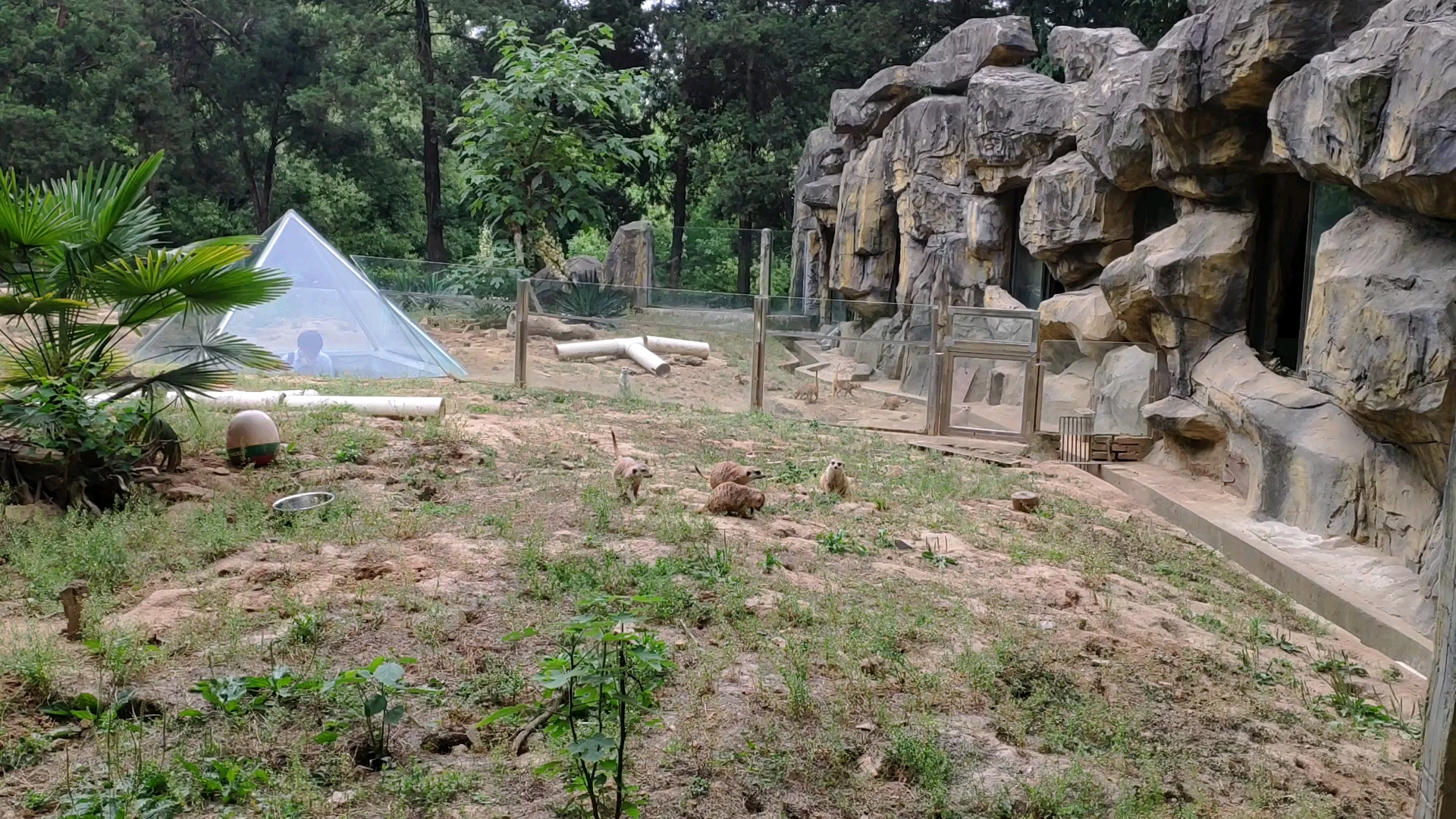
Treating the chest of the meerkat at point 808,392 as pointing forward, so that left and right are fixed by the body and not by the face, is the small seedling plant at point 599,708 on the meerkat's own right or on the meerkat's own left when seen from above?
on the meerkat's own left

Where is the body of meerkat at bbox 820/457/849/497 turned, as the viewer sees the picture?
toward the camera

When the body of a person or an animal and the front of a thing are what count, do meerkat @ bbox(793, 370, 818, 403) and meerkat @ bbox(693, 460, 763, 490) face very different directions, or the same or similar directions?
very different directions

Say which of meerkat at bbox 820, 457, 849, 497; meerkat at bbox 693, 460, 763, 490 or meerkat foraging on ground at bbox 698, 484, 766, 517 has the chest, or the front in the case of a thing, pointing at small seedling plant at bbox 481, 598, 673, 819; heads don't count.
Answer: meerkat at bbox 820, 457, 849, 497

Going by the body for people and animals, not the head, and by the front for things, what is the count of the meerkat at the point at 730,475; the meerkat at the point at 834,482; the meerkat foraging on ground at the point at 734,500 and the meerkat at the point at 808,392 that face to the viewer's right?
2

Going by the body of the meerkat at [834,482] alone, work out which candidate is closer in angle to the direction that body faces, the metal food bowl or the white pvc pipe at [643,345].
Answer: the metal food bowl

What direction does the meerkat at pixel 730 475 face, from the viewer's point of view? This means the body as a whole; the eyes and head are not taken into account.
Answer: to the viewer's right

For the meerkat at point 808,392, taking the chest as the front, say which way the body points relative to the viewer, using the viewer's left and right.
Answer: facing to the left of the viewer

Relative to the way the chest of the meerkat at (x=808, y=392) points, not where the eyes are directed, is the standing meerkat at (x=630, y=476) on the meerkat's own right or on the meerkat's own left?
on the meerkat's own left

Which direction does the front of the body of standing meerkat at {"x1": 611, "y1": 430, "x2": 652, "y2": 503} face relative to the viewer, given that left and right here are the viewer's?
facing the viewer and to the right of the viewer

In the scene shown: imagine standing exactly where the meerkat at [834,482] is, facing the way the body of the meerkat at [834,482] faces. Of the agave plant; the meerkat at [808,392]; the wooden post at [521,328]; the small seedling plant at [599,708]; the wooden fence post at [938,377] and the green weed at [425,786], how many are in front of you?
2

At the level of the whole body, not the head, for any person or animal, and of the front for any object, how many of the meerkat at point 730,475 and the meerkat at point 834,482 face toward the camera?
1

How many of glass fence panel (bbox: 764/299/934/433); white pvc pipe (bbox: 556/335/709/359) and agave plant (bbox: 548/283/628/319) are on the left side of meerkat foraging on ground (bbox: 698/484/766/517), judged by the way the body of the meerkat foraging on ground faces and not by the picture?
3

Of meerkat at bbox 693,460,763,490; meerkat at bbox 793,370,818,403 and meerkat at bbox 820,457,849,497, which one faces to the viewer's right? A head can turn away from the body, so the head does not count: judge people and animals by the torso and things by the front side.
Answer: meerkat at bbox 693,460,763,490

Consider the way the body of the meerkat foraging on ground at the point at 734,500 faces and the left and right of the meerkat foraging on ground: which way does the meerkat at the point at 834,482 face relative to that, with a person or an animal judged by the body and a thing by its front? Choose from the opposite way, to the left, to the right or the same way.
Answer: to the right

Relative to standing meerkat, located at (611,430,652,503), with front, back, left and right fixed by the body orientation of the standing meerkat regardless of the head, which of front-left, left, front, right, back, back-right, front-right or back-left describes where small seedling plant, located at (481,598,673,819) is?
front-right

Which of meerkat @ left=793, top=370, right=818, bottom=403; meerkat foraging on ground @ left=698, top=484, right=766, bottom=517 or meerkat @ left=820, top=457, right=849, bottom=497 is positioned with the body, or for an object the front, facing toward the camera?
meerkat @ left=820, top=457, right=849, bottom=497

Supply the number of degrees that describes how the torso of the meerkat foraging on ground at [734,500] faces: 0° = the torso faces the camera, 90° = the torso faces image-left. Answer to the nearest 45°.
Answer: approximately 270°

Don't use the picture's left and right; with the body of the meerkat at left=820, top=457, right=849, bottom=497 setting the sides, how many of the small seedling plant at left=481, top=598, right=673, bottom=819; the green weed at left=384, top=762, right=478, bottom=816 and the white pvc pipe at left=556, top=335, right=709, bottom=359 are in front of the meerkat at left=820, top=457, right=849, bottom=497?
2
